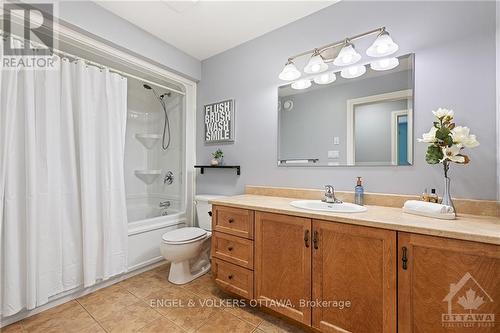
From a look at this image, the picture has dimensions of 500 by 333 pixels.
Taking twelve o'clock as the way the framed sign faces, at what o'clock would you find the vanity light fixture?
The vanity light fixture is roughly at 9 o'clock from the framed sign.

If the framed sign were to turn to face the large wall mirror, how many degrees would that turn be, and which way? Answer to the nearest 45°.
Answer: approximately 90° to its left

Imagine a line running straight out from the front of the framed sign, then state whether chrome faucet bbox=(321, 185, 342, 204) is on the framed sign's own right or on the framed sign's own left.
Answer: on the framed sign's own left
